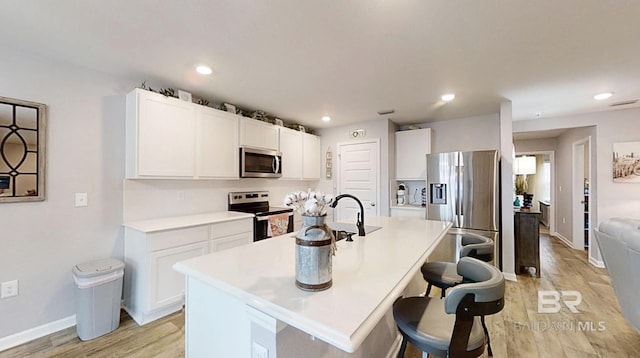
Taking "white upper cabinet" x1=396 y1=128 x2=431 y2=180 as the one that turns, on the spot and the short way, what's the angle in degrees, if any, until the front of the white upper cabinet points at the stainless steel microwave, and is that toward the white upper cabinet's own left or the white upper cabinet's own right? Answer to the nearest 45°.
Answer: approximately 45° to the white upper cabinet's own right

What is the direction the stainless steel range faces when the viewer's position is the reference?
facing the viewer and to the right of the viewer

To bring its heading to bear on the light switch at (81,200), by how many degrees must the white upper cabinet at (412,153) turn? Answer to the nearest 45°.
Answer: approximately 45° to its right

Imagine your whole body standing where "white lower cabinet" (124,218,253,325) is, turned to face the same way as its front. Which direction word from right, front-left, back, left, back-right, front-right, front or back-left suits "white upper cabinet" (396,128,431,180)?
front-left

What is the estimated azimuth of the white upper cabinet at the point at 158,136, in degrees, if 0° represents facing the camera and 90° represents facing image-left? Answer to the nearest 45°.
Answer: approximately 315°
